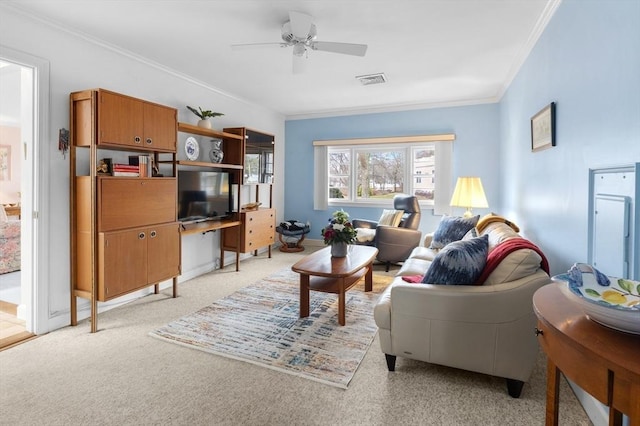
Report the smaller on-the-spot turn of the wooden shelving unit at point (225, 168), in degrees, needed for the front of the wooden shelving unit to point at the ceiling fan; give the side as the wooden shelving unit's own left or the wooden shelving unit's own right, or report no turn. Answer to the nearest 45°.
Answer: approximately 45° to the wooden shelving unit's own right

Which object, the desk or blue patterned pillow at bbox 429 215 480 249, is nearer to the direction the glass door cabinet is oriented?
the blue patterned pillow

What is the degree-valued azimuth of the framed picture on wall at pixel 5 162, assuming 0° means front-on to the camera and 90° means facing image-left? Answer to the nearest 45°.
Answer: approximately 0°

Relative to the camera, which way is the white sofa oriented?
to the viewer's left
